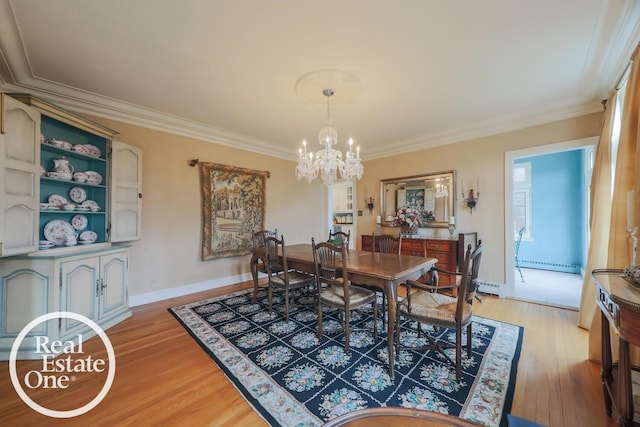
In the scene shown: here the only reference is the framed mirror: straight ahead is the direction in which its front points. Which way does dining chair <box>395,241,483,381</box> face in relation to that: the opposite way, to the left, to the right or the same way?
to the right

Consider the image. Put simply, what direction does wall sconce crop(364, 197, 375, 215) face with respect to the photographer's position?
facing the viewer and to the left of the viewer

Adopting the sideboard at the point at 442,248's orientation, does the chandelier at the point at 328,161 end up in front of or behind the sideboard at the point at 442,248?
in front

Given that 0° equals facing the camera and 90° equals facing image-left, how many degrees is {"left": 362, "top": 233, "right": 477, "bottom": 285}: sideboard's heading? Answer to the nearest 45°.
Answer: approximately 45°

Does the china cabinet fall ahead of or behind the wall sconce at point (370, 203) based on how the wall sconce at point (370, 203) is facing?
ahead

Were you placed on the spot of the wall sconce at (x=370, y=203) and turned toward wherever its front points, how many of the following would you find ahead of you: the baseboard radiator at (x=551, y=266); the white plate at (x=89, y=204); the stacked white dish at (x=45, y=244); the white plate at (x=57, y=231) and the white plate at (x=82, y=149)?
4

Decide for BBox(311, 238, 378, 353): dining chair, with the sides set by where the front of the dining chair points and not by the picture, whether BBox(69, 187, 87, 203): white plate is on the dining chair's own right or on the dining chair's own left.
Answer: on the dining chair's own left

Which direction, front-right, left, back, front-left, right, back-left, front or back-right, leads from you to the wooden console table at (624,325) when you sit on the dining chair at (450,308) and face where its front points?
back

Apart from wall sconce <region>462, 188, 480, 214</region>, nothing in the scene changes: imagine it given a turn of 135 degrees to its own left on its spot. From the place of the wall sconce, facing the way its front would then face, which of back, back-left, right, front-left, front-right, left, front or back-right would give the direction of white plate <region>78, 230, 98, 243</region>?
back

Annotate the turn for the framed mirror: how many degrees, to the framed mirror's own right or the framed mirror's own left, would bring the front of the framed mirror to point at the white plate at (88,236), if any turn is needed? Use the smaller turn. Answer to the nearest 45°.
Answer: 0° — it already faces it

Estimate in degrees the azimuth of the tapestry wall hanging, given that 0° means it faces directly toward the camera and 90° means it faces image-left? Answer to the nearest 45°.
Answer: approximately 315°

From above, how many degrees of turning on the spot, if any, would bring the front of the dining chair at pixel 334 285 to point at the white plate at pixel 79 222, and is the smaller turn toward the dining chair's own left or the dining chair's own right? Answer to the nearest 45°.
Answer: approximately 135° to the dining chair's own left

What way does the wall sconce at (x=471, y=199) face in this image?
toward the camera

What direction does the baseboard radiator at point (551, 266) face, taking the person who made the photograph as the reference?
facing the viewer

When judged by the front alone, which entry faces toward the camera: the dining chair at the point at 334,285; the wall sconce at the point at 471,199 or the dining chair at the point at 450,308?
the wall sconce

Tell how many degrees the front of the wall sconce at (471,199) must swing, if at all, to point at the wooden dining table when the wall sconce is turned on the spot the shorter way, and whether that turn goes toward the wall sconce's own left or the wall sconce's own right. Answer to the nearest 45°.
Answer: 0° — it already faces it

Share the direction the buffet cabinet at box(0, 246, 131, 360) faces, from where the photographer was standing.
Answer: facing the viewer and to the right of the viewer

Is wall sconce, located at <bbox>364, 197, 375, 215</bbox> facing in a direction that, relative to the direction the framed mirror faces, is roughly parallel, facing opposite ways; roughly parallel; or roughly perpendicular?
roughly parallel
